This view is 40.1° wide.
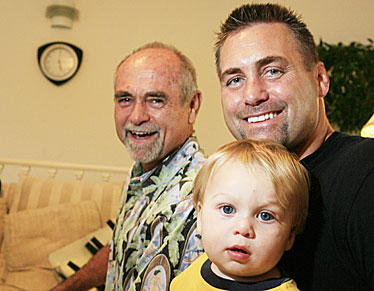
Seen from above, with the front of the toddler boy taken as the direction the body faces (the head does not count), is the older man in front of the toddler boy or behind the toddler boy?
behind

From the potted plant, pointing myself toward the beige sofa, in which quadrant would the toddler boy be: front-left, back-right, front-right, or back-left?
front-left

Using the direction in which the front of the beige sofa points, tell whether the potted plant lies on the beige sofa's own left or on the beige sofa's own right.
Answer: on the beige sofa's own left

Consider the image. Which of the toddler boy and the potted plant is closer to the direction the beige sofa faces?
the toddler boy

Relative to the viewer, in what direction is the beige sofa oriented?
toward the camera

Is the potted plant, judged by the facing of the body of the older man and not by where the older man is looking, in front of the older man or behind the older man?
behind

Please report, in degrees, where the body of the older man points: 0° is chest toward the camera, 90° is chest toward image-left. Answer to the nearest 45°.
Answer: approximately 45°

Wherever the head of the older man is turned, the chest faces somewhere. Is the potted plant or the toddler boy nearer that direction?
the toddler boy

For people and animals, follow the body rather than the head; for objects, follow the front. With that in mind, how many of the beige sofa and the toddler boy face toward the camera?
2

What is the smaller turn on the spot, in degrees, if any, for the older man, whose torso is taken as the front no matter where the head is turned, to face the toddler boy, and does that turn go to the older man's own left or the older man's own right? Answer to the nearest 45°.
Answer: approximately 45° to the older man's own left

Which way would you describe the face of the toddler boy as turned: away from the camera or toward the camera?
toward the camera

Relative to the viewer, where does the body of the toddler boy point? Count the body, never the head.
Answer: toward the camera

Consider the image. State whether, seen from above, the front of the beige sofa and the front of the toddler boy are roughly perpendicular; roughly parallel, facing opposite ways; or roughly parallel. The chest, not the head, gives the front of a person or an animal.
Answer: roughly parallel
